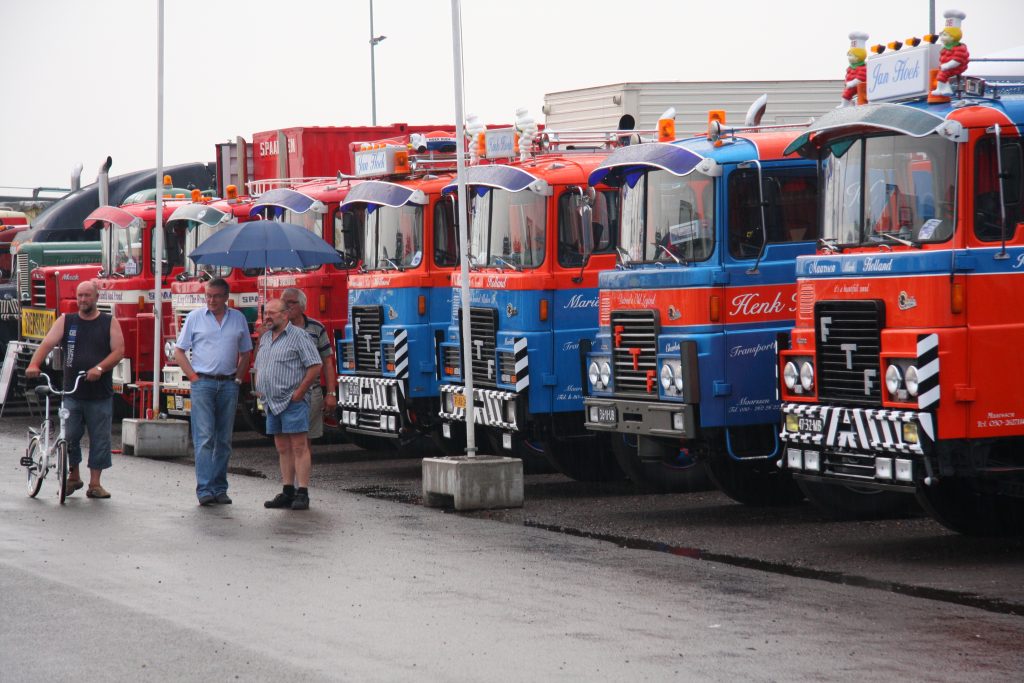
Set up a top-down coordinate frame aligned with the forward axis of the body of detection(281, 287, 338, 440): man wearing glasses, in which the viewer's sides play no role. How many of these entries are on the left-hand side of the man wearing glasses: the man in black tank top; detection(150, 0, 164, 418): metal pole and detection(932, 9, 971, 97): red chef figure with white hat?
1

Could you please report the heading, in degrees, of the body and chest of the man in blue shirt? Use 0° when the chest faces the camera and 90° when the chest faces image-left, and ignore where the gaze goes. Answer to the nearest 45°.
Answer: approximately 0°

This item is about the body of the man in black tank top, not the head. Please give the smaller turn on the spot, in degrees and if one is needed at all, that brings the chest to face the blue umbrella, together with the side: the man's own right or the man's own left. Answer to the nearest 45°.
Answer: approximately 135° to the man's own left

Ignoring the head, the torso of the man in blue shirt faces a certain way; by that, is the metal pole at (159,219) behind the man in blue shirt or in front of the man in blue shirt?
behind

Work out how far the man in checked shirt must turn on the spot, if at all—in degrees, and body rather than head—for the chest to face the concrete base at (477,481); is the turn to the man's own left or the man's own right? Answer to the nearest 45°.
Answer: approximately 135° to the man's own left

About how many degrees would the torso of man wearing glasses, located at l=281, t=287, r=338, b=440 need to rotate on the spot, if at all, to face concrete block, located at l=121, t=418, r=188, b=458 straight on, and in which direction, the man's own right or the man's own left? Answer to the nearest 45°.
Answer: approximately 135° to the man's own right

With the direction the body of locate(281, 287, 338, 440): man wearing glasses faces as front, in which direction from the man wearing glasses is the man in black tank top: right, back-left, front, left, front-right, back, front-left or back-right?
front-right

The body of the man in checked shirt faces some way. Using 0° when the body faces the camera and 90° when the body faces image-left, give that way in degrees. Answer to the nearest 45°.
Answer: approximately 45°

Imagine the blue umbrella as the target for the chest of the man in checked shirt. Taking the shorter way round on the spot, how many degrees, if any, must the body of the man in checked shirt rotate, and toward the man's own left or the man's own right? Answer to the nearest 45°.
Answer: approximately 135° to the man's own right

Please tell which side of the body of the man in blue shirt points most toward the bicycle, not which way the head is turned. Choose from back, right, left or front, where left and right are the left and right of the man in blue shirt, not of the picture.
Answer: right

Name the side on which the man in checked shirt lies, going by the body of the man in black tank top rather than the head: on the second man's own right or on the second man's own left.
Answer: on the second man's own left

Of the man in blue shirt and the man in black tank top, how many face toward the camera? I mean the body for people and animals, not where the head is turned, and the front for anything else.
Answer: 2
